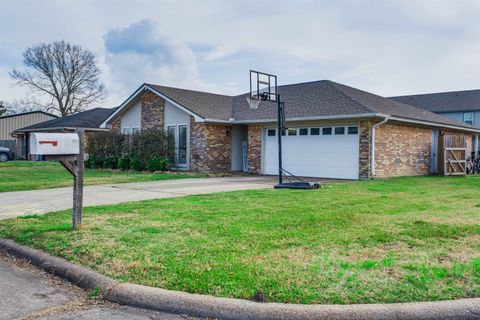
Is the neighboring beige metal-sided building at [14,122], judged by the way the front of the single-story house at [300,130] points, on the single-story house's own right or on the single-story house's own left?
on the single-story house's own right

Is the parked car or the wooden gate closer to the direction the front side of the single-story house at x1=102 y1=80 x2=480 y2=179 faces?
the parked car

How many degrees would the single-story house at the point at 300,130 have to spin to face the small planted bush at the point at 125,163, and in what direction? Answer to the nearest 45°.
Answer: approximately 45° to its right

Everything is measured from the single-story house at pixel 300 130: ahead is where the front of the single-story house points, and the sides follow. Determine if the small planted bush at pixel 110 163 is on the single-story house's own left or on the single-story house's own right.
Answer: on the single-story house's own right

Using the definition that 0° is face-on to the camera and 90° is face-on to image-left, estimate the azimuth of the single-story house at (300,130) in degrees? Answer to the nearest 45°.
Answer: approximately 45°

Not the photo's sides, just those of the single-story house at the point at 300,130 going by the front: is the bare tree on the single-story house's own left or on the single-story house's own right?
on the single-story house's own right

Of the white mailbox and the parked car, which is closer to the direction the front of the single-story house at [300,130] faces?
the white mailbox

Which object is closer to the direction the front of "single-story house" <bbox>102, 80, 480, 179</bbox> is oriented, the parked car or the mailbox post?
the mailbox post
